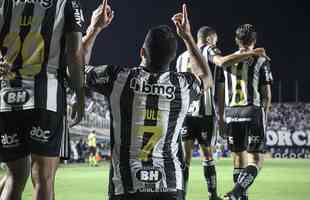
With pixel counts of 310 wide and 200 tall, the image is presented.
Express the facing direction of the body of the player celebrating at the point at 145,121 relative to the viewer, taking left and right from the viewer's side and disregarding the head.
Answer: facing away from the viewer

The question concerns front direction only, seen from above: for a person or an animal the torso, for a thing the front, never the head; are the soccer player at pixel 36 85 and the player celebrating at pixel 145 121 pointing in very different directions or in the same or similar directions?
same or similar directions

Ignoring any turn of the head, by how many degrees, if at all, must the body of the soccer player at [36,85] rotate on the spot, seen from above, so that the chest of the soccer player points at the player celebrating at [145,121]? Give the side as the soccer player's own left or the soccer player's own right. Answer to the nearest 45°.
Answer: approximately 90° to the soccer player's own right

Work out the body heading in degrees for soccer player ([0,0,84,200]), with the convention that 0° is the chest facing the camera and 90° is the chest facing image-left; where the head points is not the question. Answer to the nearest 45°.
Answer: approximately 180°

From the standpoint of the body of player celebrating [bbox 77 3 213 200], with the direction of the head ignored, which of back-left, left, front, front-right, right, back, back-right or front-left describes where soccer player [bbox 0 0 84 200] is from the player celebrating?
left

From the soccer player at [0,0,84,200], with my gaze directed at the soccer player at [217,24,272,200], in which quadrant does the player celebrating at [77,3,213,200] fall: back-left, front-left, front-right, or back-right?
front-right

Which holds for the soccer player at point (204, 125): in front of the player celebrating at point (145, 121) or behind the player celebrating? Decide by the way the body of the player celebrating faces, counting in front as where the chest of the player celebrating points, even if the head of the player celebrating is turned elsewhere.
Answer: in front

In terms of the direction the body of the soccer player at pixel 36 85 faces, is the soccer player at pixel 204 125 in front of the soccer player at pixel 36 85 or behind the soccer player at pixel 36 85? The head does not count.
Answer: in front
